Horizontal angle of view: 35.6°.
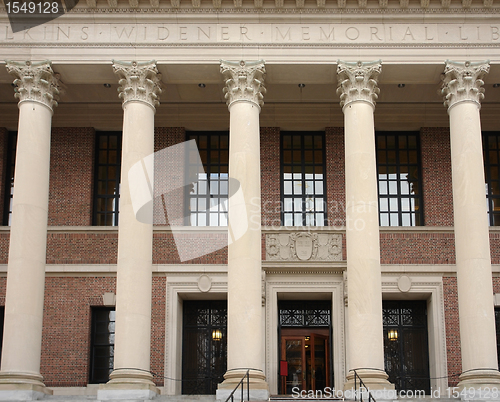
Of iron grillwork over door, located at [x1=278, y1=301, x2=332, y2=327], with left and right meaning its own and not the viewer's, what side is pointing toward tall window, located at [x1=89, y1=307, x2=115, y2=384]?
right

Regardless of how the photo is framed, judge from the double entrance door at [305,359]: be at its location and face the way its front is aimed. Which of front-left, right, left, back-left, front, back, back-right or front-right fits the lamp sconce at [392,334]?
left

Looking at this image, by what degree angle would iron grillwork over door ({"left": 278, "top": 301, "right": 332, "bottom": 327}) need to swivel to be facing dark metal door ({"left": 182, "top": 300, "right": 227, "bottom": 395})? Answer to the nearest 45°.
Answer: approximately 90° to its right

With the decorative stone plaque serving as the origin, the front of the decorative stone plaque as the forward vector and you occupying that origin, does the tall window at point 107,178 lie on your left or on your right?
on your right

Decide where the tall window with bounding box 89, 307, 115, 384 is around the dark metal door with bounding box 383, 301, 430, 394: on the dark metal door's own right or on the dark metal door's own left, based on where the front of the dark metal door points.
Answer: on the dark metal door's own right

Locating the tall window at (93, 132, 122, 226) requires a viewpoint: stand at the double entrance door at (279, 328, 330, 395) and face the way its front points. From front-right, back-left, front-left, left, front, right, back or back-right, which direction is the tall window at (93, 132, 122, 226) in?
right

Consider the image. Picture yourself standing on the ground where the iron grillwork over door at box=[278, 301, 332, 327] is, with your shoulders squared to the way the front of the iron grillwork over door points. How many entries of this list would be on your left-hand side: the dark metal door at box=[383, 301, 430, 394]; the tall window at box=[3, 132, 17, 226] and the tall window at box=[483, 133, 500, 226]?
2

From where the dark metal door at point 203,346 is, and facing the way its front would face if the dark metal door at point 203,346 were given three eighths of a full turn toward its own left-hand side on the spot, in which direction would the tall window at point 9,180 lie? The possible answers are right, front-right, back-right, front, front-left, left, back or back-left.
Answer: back-left

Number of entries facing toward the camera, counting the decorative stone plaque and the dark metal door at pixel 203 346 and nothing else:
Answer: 2

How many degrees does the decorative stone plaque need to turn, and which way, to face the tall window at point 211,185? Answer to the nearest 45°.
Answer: approximately 90° to its right
